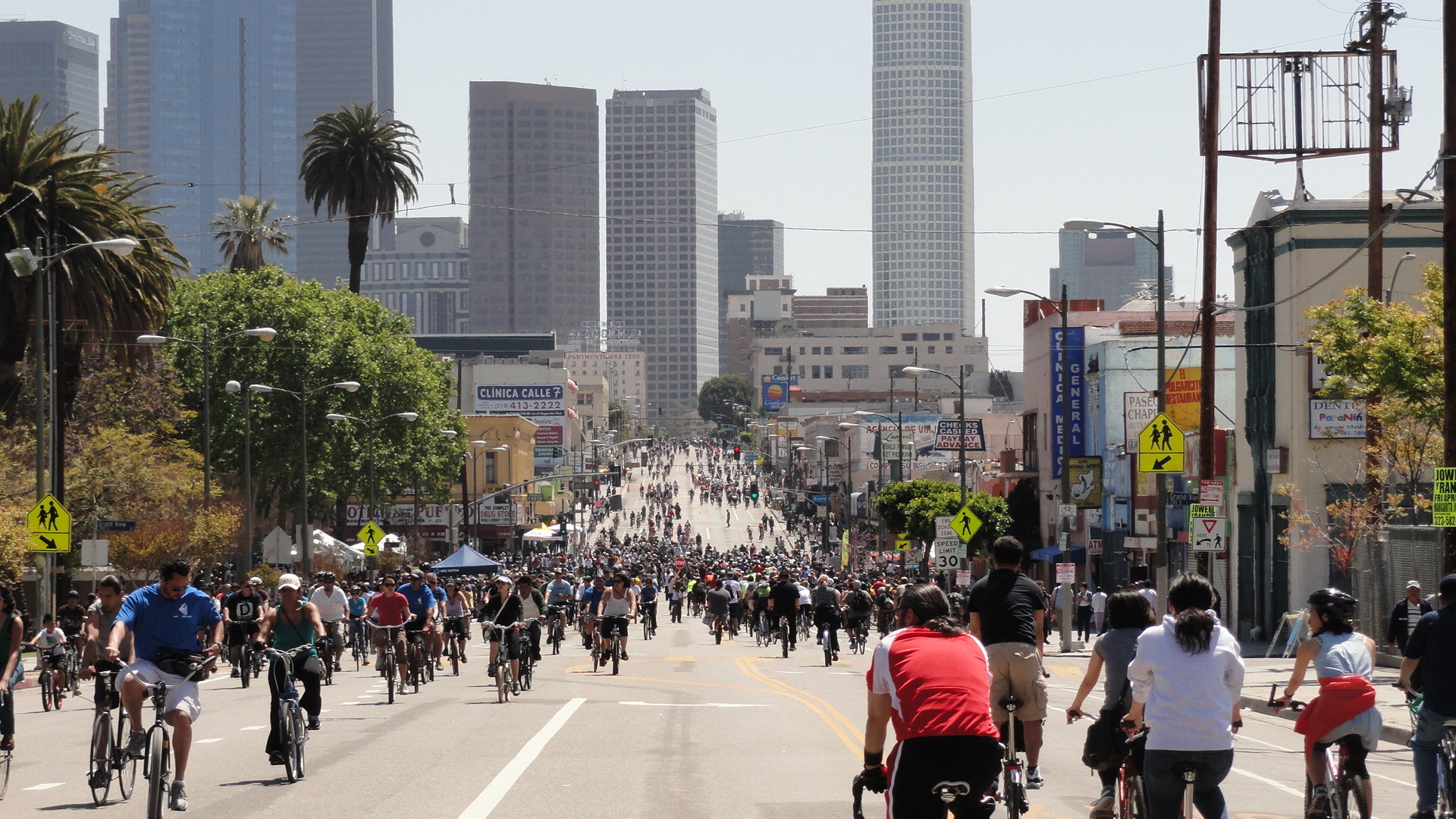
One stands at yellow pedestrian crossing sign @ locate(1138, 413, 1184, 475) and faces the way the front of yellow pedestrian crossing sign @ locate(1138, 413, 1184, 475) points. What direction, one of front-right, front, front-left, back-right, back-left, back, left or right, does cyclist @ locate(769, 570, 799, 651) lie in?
back-right

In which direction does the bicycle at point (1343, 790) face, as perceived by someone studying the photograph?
facing away from the viewer and to the left of the viewer

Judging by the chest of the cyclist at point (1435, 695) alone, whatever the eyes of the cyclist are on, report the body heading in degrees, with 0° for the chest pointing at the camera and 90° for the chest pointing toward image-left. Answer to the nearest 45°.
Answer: approximately 180°

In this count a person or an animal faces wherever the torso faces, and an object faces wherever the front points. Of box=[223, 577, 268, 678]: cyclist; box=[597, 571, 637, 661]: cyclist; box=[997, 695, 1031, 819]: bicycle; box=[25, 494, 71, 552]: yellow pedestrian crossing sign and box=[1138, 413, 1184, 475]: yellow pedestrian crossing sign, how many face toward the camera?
4

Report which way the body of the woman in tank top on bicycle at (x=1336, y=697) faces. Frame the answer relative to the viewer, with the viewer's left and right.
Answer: facing away from the viewer and to the left of the viewer

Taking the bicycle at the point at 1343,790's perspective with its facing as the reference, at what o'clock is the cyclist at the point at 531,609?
The cyclist is roughly at 12 o'clock from the bicycle.

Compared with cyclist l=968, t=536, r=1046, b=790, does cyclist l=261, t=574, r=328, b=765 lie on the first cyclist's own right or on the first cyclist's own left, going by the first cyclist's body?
on the first cyclist's own left

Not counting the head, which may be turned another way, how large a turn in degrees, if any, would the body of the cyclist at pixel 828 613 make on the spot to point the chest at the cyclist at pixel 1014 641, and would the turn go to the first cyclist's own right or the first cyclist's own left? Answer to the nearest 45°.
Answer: approximately 180°

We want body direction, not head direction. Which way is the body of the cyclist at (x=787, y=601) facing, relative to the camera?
away from the camera

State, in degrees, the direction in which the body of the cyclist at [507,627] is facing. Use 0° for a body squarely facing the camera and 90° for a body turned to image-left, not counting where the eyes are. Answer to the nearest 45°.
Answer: approximately 0°
